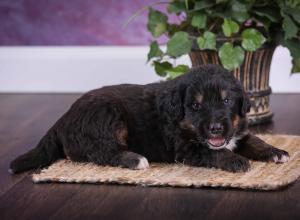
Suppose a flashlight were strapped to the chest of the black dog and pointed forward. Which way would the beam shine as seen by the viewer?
to the viewer's right

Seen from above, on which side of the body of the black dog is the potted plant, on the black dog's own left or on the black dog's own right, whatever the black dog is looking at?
on the black dog's own left
